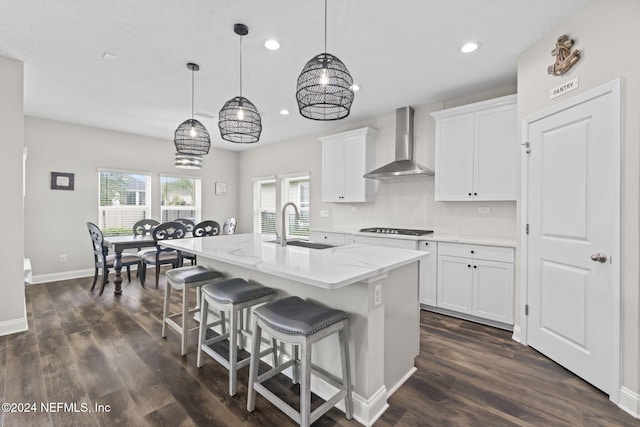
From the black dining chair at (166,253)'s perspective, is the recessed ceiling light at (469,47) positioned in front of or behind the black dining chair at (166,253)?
behind

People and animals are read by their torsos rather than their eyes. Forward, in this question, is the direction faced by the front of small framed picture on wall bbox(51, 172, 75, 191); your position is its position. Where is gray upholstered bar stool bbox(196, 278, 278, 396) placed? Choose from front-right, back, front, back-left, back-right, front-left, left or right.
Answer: front

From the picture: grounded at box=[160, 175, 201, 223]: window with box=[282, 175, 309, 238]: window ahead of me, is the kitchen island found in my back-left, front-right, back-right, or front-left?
front-right

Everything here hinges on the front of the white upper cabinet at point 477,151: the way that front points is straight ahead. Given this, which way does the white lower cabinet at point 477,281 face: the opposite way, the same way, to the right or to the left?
the same way

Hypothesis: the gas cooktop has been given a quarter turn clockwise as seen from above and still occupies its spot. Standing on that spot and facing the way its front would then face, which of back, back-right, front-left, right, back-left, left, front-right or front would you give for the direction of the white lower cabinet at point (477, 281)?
back

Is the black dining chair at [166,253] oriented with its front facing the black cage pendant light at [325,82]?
no

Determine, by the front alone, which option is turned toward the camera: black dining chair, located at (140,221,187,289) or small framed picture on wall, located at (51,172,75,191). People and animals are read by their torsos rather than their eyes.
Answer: the small framed picture on wall

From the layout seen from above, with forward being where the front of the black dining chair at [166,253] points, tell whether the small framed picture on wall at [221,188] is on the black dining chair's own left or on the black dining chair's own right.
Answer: on the black dining chair's own right

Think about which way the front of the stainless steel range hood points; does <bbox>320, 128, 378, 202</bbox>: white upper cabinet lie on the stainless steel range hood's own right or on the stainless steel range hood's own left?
on the stainless steel range hood's own right

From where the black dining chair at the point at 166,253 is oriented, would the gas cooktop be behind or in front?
behind

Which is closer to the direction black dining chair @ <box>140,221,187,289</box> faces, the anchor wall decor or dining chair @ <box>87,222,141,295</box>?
the dining chair

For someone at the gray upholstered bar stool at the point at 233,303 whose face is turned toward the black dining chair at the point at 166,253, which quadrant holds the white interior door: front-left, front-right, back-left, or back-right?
back-right

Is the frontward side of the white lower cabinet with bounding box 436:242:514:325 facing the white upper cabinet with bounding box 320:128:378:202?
no

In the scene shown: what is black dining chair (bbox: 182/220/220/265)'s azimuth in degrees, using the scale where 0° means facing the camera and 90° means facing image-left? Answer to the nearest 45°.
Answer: approximately 135°

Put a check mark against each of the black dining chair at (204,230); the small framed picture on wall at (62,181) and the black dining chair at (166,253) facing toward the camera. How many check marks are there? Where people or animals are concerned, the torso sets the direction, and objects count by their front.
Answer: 1

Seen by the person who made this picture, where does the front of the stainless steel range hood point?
facing the viewer and to the left of the viewer
